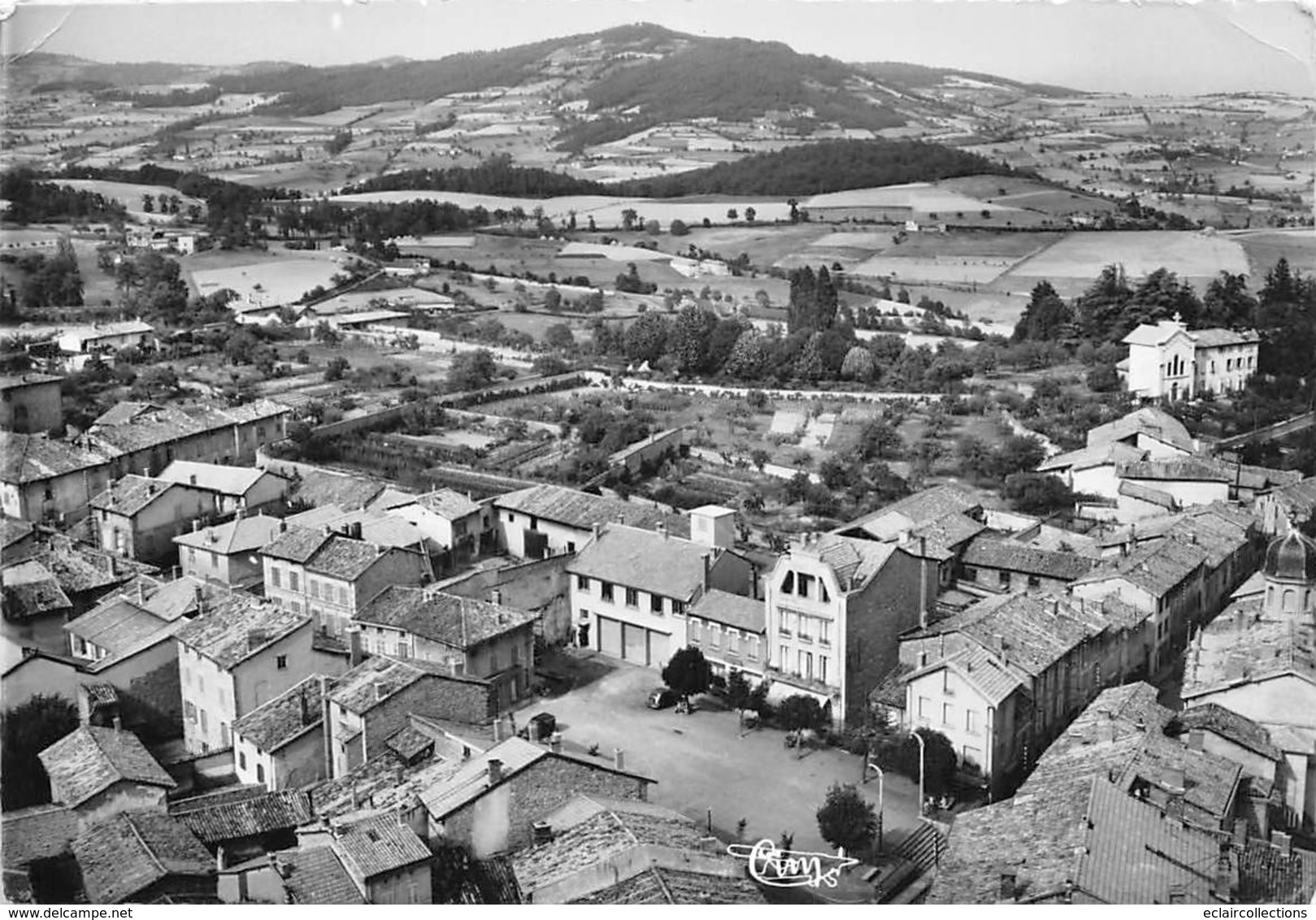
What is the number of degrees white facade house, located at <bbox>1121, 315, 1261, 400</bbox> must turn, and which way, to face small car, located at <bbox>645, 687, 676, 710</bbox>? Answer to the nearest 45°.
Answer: approximately 45° to its right

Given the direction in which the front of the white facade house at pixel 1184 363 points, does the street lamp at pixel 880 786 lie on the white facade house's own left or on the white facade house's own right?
on the white facade house's own right

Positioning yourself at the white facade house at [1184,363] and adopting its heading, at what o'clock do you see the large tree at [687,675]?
The large tree is roughly at 2 o'clock from the white facade house.

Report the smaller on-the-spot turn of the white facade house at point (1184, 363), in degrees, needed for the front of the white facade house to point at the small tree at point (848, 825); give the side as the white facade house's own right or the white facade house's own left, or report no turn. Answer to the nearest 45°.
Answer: approximately 45° to the white facade house's own right

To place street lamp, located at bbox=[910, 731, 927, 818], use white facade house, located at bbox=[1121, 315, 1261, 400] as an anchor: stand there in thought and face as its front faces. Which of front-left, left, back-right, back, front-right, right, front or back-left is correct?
front-right

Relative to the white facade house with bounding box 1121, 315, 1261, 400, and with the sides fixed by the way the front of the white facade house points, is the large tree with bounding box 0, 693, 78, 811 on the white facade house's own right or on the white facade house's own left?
on the white facade house's own right

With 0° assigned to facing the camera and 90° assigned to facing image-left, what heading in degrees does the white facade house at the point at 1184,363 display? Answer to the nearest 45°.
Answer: approximately 315°

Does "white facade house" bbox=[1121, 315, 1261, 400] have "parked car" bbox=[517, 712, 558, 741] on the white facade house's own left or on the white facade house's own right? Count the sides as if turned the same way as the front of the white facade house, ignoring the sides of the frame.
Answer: on the white facade house's own right
